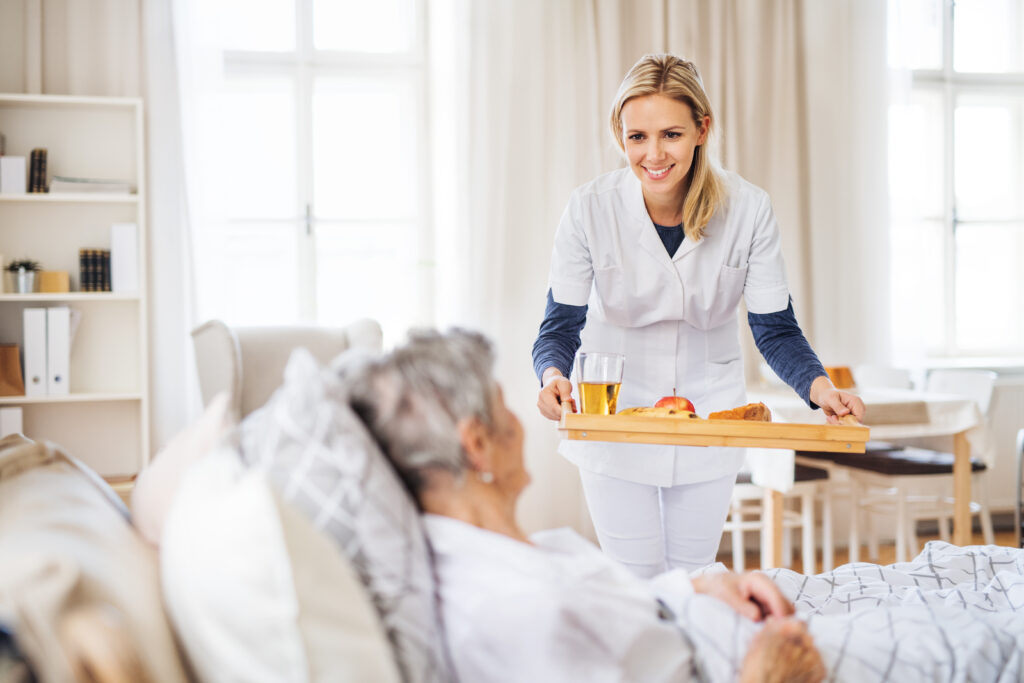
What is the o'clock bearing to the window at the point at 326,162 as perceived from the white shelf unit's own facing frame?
The window is roughly at 9 o'clock from the white shelf unit.

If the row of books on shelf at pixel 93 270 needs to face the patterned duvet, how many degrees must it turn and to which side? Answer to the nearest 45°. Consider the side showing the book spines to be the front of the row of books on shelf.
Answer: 0° — it already faces it

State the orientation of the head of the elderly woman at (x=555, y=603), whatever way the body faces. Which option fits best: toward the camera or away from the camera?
away from the camera

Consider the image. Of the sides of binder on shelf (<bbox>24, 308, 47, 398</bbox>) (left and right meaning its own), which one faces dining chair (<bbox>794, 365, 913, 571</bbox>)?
left
